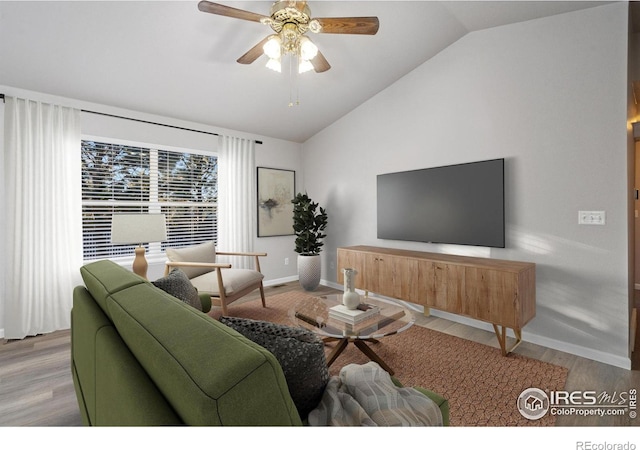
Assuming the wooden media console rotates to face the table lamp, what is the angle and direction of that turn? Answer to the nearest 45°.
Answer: approximately 45° to its right

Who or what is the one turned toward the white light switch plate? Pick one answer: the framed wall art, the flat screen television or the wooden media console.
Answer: the framed wall art

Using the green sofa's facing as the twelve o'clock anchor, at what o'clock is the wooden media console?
The wooden media console is roughly at 12 o'clock from the green sofa.

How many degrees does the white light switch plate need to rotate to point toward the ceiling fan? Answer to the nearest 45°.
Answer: approximately 45° to its right

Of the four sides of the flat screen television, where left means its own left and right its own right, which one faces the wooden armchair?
front

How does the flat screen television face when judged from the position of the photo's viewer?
facing the viewer and to the left of the viewer

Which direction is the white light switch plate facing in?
toward the camera

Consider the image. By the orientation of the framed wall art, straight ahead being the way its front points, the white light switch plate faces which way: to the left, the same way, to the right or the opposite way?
to the right

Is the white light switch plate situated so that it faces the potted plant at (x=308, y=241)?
no

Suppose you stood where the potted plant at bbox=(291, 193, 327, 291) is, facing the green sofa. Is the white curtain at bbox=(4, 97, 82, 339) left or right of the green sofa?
right

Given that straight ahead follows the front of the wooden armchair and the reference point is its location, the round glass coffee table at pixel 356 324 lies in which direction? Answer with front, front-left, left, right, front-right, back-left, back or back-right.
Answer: front

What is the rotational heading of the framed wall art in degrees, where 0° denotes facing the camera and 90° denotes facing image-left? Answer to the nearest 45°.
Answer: approximately 315°

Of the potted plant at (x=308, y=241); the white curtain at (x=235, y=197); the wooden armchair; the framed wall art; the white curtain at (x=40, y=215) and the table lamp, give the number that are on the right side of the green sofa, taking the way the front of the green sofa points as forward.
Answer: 0

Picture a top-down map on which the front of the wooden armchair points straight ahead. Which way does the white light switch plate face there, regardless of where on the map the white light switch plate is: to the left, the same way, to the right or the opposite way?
to the right

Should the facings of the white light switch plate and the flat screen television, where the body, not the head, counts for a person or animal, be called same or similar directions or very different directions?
same or similar directions
